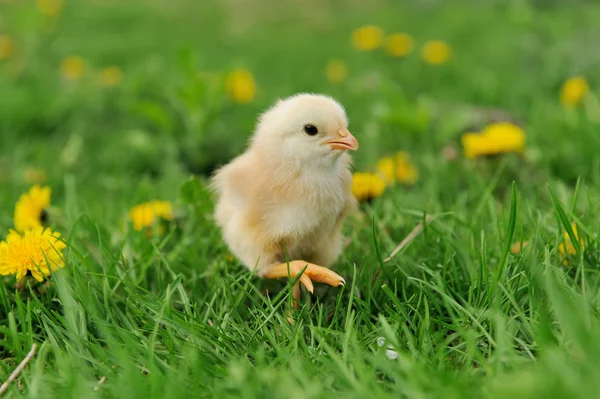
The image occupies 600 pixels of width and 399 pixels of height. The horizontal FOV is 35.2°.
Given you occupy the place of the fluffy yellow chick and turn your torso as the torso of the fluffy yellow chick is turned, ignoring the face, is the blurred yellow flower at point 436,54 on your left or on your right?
on your left

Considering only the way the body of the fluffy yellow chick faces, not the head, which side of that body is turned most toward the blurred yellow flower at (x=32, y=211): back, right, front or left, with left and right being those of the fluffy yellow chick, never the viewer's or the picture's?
back

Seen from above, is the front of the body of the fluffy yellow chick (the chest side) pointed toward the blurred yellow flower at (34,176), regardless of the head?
no

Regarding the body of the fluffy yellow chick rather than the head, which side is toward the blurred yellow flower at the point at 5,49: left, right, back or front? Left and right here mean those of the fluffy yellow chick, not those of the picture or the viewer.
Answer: back

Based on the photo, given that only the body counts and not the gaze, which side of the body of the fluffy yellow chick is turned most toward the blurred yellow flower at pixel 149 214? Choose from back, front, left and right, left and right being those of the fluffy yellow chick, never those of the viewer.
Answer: back

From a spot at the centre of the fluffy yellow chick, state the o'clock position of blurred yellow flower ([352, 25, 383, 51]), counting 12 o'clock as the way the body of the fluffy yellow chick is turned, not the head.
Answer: The blurred yellow flower is roughly at 8 o'clock from the fluffy yellow chick.

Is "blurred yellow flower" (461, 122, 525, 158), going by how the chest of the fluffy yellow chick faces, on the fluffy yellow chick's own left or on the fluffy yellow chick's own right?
on the fluffy yellow chick's own left

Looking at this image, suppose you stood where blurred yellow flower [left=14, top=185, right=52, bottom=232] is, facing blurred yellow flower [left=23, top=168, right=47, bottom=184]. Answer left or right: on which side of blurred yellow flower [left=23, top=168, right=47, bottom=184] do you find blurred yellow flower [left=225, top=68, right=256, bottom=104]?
right

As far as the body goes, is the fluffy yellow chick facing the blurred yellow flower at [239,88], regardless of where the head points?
no

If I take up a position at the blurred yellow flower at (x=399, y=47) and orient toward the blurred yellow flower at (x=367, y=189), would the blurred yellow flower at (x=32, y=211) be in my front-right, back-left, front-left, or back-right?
front-right

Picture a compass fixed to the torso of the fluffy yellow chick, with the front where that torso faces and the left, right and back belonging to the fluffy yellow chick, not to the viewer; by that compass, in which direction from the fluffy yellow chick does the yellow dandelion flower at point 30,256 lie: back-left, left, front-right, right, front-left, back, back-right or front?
back-right

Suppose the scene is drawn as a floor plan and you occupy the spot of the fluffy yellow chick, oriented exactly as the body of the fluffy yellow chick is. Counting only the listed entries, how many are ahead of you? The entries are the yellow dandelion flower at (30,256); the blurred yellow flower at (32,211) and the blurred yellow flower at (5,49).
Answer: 0

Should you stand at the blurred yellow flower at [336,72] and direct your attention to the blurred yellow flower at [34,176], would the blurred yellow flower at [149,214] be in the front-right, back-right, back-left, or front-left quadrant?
front-left

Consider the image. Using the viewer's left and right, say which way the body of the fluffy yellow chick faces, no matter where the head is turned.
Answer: facing the viewer and to the right of the viewer
